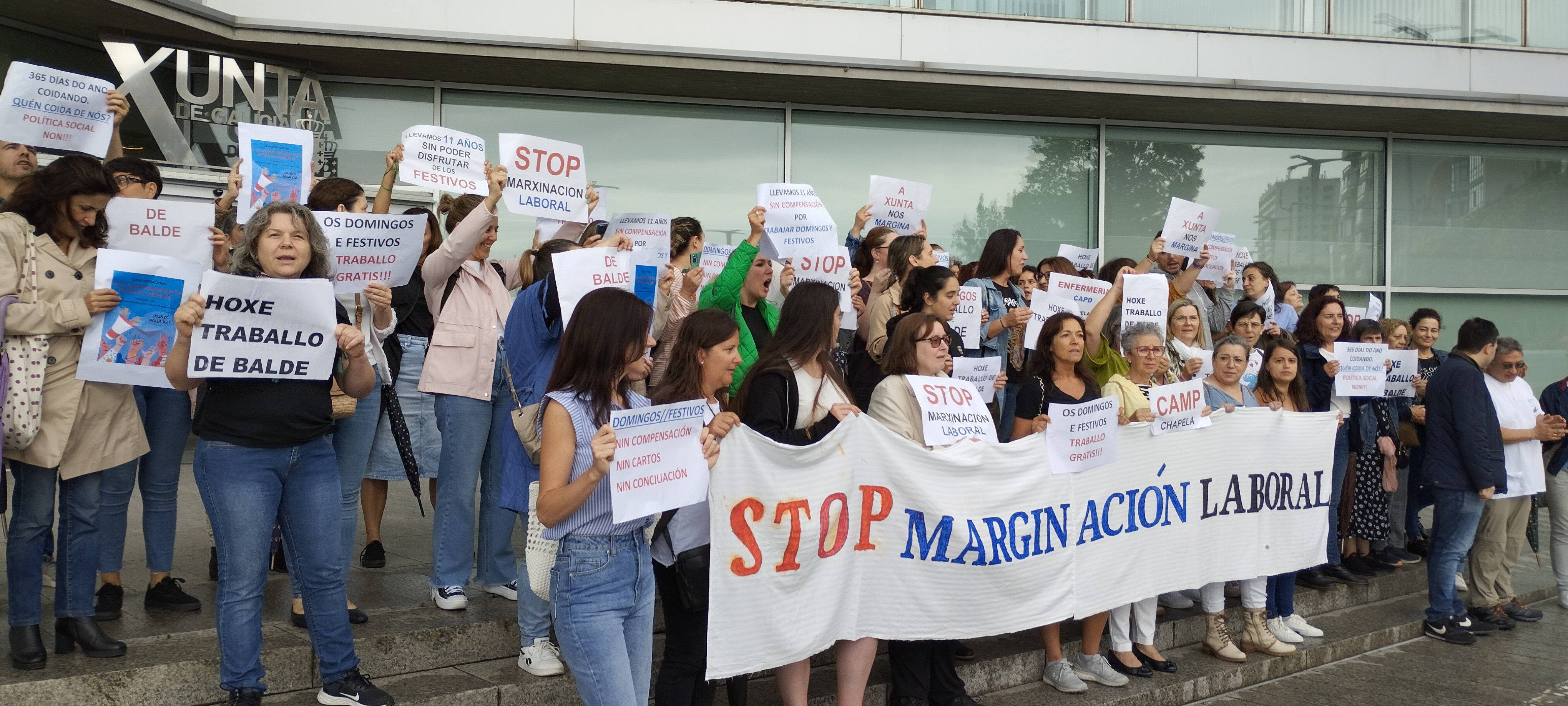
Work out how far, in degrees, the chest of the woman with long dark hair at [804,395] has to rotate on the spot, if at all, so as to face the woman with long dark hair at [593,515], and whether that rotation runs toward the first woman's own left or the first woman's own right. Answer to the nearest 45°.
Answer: approximately 90° to the first woman's own right

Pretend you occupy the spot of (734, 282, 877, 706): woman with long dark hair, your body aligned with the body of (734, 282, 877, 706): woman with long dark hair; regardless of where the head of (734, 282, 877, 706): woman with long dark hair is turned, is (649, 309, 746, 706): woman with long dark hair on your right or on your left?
on your right

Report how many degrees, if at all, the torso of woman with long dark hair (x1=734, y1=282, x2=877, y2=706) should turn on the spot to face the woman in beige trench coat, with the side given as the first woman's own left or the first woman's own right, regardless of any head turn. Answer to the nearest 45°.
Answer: approximately 135° to the first woman's own right
